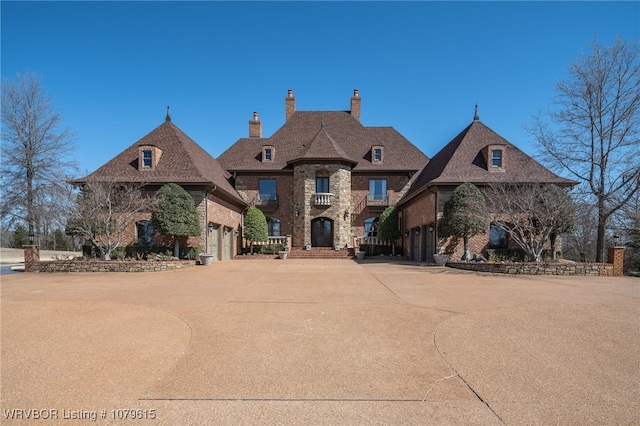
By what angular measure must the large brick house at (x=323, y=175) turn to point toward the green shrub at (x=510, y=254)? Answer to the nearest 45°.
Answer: approximately 45° to its left

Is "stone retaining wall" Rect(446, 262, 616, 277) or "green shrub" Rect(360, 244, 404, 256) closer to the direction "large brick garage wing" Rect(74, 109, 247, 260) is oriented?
the stone retaining wall
